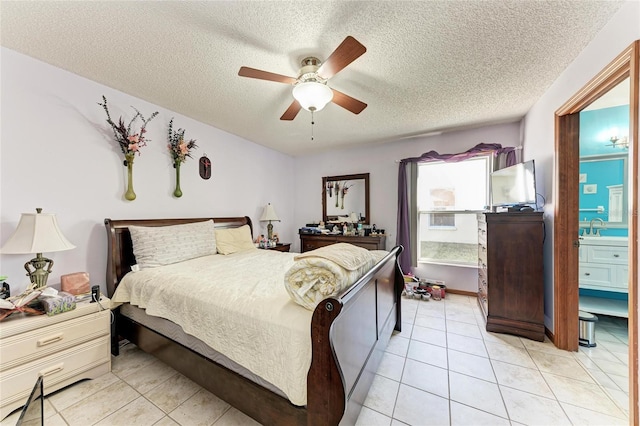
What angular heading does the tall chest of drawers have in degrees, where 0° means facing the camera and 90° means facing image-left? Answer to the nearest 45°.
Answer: approximately 90°

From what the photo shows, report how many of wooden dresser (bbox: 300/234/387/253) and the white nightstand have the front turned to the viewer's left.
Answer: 0

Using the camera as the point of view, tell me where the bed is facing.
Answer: facing the viewer and to the right of the viewer

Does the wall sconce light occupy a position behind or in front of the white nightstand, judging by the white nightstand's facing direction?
in front

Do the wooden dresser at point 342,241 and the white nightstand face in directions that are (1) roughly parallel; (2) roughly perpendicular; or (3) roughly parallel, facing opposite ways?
roughly perpendicular

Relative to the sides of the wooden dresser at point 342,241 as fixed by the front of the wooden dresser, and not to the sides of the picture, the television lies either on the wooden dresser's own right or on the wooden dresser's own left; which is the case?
on the wooden dresser's own left

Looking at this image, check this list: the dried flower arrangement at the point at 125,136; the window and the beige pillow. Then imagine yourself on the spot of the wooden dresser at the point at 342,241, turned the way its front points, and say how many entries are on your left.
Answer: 1

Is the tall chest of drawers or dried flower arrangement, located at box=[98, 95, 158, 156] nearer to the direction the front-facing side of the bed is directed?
the tall chest of drawers

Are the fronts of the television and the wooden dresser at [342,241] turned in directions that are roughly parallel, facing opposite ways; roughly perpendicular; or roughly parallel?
roughly perpendicular

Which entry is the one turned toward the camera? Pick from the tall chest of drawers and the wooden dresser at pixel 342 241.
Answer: the wooden dresser

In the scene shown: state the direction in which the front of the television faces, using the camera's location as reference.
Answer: facing the viewer and to the left of the viewer

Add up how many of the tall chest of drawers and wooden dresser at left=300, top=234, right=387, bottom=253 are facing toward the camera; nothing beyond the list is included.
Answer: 1

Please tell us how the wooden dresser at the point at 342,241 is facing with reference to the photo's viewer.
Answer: facing the viewer

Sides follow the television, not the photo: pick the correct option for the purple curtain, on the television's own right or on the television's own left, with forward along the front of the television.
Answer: on the television's own right

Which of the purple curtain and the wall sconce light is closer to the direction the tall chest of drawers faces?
the purple curtain
